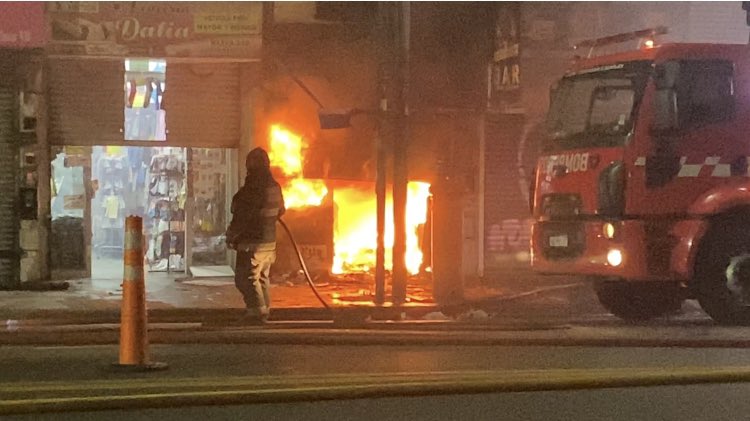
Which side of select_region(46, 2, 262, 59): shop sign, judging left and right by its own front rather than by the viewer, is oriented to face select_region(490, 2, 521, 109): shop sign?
left

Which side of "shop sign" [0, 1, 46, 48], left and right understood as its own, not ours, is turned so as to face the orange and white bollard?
front

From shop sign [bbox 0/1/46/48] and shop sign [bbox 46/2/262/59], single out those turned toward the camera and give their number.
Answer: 2

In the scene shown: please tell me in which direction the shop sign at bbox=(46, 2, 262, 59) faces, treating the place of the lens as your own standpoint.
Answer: facing the viewer

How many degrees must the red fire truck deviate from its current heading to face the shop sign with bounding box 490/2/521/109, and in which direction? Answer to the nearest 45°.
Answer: approximately 90° to its right

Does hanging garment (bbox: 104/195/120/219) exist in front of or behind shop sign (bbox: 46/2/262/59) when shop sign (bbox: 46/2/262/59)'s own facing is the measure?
behind

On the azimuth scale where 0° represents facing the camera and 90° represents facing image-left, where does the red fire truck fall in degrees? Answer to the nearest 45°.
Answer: approximately 45°

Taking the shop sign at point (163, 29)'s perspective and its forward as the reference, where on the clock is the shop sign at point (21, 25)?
the shop sign at point (21, 25) is roughly at 3 o'clock from the shop sign at point (163, 29).

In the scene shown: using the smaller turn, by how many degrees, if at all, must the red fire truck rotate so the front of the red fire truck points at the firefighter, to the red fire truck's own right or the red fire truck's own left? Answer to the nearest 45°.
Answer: approximately 45° to the red fire truck's own right

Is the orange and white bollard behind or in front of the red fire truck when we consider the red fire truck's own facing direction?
in front

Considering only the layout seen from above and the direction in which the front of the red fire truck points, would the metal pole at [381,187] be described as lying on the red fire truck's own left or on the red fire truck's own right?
on the red fire truck's own right

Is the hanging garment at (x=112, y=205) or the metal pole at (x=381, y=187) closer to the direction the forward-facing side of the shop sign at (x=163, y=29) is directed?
the metal pole

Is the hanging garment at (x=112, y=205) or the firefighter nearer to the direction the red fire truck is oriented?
the firefighter
